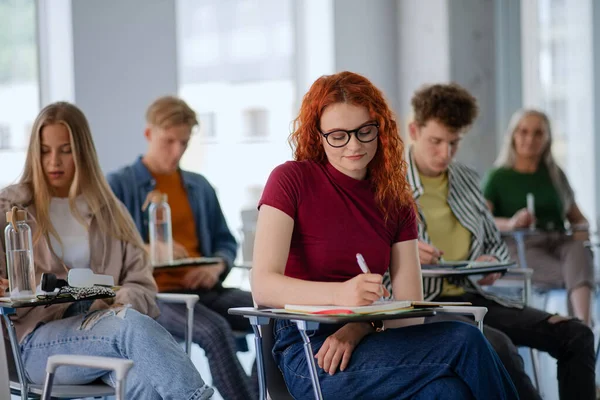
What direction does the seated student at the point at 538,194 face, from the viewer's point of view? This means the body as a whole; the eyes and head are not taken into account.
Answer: toward the camera

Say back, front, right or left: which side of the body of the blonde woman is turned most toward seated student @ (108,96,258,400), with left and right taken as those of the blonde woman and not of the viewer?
back

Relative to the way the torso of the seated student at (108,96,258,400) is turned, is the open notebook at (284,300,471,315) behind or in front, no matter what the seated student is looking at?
in front

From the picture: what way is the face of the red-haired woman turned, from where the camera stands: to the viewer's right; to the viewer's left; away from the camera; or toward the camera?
toward the camera

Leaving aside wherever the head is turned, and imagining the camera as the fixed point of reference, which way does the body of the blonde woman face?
toward the camera

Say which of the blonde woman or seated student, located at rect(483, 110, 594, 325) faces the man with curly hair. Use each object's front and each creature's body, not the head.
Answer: the seated student

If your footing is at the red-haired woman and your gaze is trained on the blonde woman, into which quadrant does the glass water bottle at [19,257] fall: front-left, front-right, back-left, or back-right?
front-left

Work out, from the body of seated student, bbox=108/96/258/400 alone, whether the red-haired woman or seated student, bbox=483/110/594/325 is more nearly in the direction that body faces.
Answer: the red-haired woman

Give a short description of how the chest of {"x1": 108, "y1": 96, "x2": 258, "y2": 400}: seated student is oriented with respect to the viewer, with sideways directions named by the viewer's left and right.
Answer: facing the viewer and to the right of the viewer

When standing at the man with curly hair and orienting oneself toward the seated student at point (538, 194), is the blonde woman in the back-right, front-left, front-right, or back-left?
back-left

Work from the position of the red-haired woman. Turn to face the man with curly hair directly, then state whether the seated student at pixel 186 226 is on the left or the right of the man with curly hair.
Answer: left

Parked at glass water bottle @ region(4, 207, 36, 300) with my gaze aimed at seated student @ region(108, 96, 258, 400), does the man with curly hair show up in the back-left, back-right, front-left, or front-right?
front-right

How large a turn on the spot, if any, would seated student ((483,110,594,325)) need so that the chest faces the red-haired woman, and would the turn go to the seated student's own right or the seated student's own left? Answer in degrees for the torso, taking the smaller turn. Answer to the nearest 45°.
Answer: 0° — they already face them

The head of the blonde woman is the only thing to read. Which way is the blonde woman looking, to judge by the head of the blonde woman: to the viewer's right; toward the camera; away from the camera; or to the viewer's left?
toward the camera

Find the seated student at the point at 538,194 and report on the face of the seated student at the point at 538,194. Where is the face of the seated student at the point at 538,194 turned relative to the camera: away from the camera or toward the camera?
toward the camera

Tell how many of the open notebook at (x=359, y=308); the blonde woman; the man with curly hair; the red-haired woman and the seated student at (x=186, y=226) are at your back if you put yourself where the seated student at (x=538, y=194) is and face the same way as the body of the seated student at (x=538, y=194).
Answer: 0

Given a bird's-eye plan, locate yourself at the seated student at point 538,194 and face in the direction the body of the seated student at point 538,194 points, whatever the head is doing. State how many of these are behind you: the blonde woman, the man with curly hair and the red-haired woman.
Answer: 0

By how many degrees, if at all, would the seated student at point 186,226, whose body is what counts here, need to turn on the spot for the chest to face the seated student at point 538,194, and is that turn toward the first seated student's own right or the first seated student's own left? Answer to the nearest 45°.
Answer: approximately 90° to the first seated student's own left

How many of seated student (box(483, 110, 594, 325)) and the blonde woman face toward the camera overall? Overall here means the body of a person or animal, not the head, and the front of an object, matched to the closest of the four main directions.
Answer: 2
